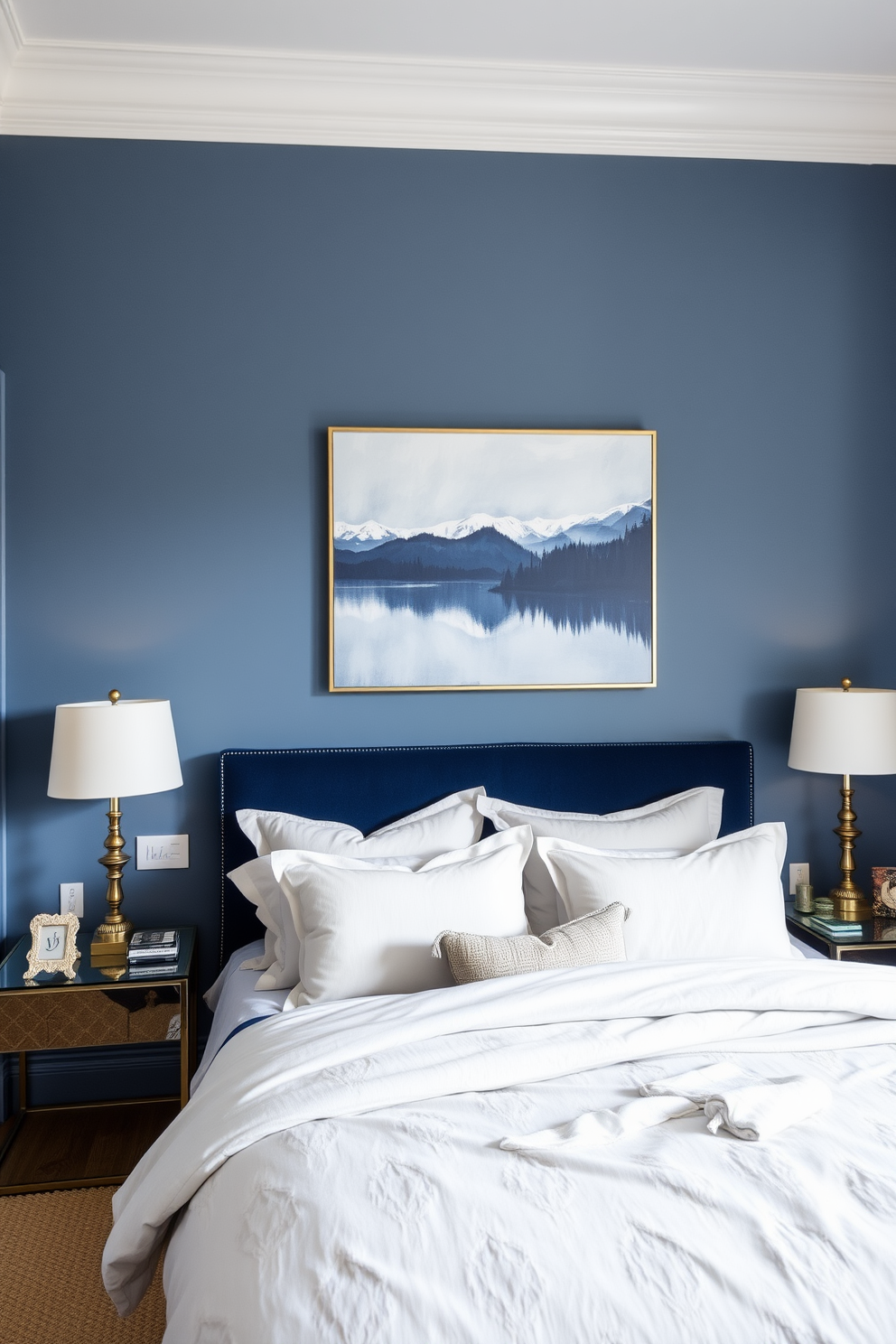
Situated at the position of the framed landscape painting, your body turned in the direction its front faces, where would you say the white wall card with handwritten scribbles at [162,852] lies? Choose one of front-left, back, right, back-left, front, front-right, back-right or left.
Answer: right

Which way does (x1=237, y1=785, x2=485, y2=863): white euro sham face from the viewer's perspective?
toward the camera

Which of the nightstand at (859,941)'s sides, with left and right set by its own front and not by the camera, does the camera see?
front

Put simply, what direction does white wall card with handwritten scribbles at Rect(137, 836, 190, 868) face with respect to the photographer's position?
facing the viewer

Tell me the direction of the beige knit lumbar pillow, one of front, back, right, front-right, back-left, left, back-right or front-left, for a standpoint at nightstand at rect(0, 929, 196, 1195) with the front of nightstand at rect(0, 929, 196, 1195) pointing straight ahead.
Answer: front-left

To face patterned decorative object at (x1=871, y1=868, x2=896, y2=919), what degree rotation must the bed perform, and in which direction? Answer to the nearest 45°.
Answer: approximately 135° to its left

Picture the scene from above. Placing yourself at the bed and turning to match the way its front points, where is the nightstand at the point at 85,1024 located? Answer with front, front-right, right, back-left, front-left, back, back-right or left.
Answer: back-right

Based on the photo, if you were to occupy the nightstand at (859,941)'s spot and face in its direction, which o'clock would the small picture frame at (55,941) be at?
The small picture frame is roughly at 2 o'clock from the nightstand.

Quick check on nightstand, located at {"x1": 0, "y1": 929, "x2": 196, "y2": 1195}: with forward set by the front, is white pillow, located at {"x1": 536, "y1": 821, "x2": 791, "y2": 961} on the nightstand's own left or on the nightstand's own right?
on the nightstand's own left

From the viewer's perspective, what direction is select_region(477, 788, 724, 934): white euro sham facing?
toward the camera

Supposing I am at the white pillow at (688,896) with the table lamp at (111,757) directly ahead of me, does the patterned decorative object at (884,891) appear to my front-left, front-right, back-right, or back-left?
back-right
